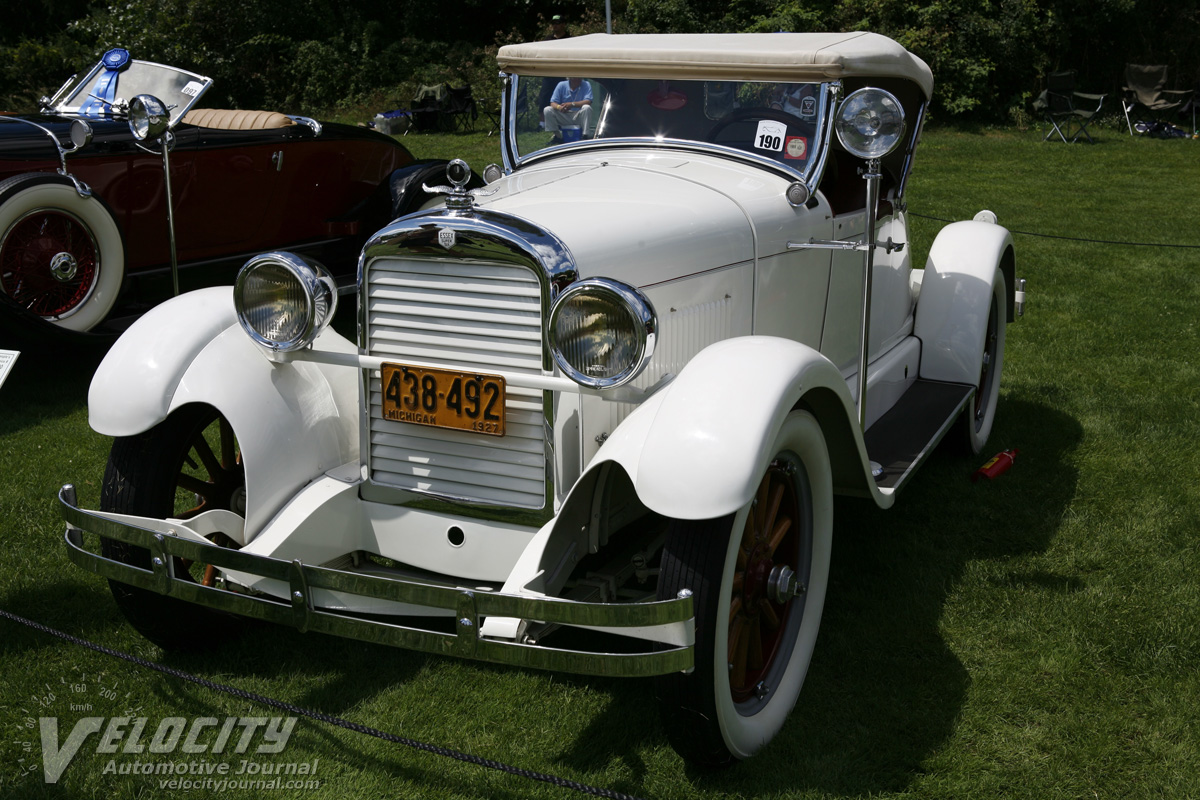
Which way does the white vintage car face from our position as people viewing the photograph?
facing the viewer and to the left of the viewer

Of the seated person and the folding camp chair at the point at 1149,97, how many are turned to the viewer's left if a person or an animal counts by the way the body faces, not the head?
0

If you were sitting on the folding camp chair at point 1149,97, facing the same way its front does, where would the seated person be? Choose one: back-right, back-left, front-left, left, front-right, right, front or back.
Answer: front-right

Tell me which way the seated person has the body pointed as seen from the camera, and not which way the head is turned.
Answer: toward the camera

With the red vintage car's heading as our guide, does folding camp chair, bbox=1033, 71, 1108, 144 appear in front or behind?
behind

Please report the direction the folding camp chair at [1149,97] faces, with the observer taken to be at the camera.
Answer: facing the viewer and to the right of the viewer

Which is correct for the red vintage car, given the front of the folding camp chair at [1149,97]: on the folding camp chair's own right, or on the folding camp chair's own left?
on the folding camp chair's own right

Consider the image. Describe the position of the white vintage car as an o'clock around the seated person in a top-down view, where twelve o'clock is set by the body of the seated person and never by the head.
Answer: The white vintage car is roughly at 12 o'clock from the seated person.
